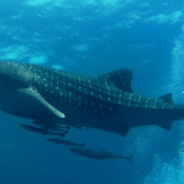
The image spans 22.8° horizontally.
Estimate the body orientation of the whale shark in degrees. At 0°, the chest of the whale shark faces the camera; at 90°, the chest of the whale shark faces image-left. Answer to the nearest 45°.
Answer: approximately 90°
